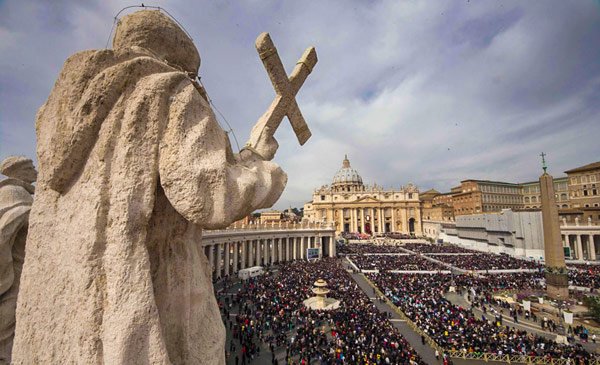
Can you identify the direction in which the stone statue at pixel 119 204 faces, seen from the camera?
facing away from the viewer and to the right of the viewer

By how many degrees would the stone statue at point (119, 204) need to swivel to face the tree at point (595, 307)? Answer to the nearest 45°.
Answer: approximately 45° to its right

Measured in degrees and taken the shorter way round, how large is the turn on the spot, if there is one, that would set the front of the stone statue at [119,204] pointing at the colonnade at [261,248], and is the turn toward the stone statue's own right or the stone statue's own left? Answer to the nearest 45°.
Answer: approximately 45° to the stone statue's own left

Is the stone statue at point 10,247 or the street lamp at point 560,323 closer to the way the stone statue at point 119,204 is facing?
the street lamp

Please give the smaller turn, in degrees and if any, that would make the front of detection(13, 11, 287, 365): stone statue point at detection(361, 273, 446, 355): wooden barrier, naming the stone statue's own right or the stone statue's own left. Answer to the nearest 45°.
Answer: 0° — it already faces it

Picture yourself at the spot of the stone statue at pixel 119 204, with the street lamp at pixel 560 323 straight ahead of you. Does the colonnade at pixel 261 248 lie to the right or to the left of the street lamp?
left

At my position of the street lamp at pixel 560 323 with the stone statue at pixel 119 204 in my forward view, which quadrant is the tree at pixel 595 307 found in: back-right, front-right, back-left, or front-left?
back-left
